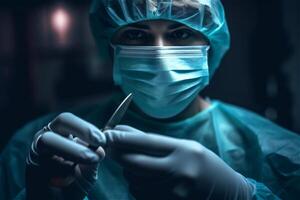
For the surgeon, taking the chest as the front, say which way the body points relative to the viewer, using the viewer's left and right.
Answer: facing the viewer
